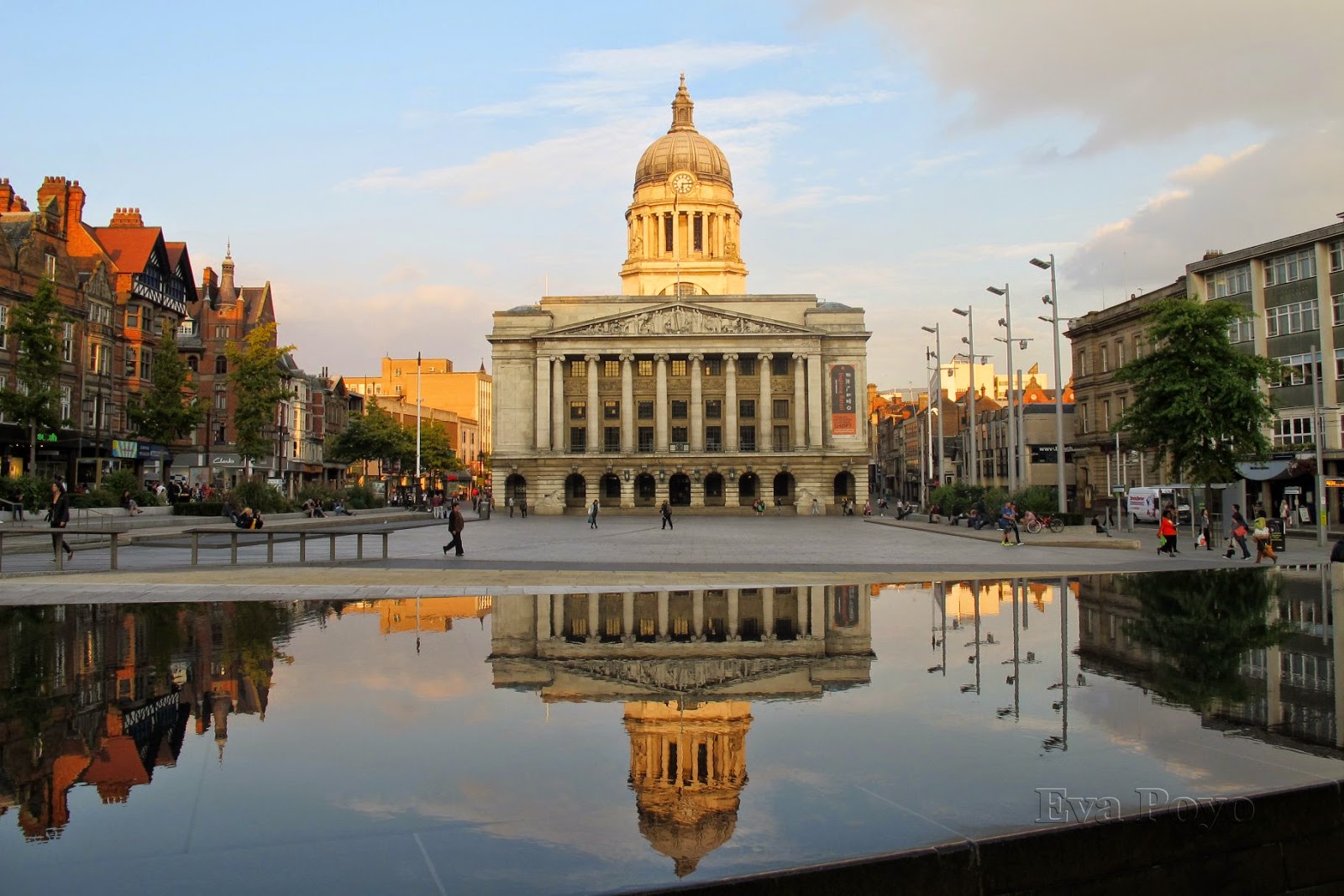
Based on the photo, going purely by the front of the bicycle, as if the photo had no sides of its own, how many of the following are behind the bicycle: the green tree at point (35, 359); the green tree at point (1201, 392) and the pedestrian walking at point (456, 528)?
1

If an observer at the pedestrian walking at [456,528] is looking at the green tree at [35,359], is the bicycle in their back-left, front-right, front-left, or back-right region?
back-right

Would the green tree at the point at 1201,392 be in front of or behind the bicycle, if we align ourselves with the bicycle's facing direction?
behind

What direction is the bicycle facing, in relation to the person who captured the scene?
facing to the left of the viewer

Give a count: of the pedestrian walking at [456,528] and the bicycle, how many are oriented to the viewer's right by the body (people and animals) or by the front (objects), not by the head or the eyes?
1

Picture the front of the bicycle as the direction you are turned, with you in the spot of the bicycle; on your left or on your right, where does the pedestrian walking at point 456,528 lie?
on your left

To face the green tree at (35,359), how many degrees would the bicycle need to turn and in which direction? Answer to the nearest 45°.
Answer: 0° — it already faces it
